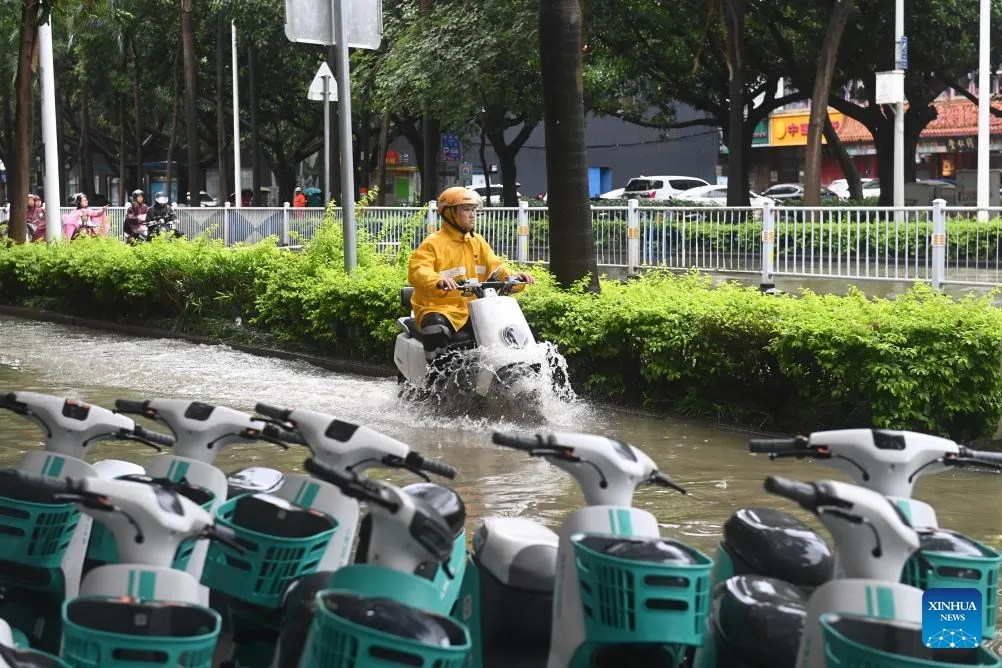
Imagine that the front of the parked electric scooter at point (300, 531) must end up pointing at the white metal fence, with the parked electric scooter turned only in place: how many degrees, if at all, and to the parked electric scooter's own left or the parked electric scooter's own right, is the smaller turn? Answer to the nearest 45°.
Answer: approximately 180°

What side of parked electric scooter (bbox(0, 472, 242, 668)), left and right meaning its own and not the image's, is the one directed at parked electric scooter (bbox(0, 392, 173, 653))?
back

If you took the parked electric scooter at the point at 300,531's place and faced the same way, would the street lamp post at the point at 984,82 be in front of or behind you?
behind

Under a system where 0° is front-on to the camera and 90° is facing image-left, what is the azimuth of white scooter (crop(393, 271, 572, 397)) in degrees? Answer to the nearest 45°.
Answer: approximately 315°

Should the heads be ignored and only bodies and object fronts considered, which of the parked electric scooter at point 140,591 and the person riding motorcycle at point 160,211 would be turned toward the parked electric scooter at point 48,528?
the person riding motorcycle

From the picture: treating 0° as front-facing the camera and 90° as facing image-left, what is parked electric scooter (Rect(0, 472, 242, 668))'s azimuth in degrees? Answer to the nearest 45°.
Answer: approximately 0°

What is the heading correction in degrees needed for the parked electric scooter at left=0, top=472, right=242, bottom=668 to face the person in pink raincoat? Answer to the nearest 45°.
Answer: approximately 180°

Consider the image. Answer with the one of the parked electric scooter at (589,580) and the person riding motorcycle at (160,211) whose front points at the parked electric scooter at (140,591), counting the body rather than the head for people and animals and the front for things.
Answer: the person riding motorcycle
